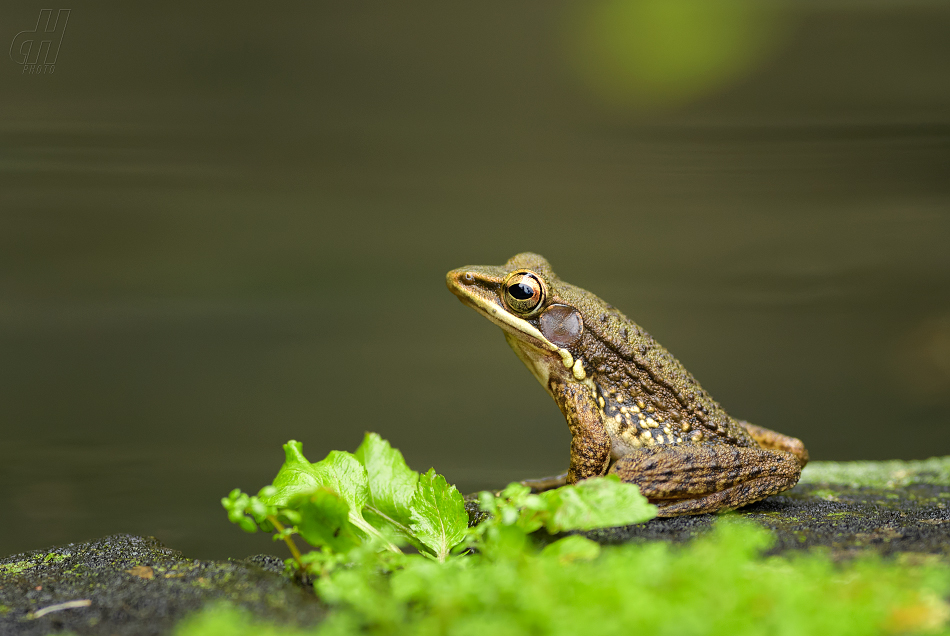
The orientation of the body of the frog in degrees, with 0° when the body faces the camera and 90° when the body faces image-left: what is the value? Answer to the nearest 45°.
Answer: approximately 90°

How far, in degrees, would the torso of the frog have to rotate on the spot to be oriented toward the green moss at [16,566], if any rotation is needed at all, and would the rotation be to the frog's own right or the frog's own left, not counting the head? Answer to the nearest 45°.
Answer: approximately 45° to the frog's own left

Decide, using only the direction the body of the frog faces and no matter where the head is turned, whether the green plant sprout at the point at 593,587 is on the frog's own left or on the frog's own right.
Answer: on the frog's own left
